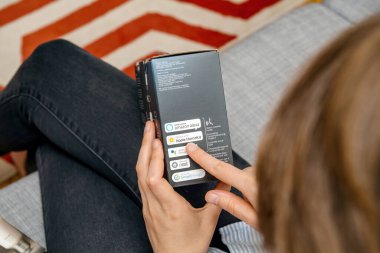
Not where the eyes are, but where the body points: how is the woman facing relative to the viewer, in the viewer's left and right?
facing away from the viewer and to the left of the viewer

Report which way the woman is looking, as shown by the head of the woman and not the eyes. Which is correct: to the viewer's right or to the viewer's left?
to the viewer's left
